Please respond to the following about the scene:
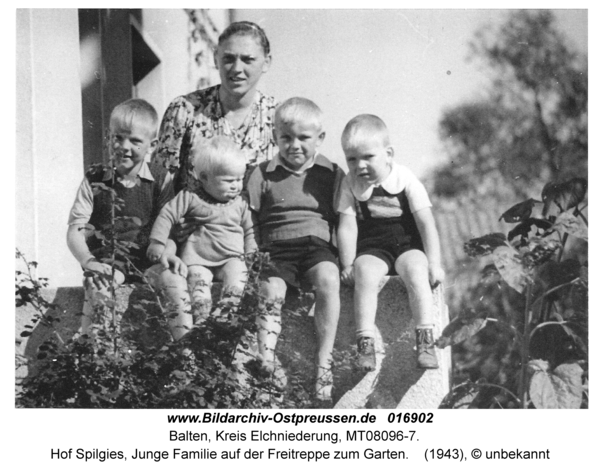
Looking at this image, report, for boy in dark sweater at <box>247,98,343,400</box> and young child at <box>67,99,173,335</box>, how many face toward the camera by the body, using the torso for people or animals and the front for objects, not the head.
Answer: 2

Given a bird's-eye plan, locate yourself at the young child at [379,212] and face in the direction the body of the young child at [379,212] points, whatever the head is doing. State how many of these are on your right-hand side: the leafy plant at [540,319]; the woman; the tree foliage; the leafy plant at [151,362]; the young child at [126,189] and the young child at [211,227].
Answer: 4

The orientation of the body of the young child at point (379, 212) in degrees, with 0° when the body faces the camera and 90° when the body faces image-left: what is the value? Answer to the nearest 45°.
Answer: approximately 0°

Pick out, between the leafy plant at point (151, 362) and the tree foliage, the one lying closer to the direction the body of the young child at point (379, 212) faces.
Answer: the leafy plant

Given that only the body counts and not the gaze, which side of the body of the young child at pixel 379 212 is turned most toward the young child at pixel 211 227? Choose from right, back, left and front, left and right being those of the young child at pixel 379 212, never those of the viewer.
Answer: right

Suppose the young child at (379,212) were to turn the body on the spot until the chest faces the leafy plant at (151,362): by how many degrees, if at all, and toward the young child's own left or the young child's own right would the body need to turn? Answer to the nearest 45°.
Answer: approximately 90° to the young child's own right

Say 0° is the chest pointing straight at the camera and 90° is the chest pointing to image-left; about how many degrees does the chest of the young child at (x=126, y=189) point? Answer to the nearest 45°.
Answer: approximately 0°
